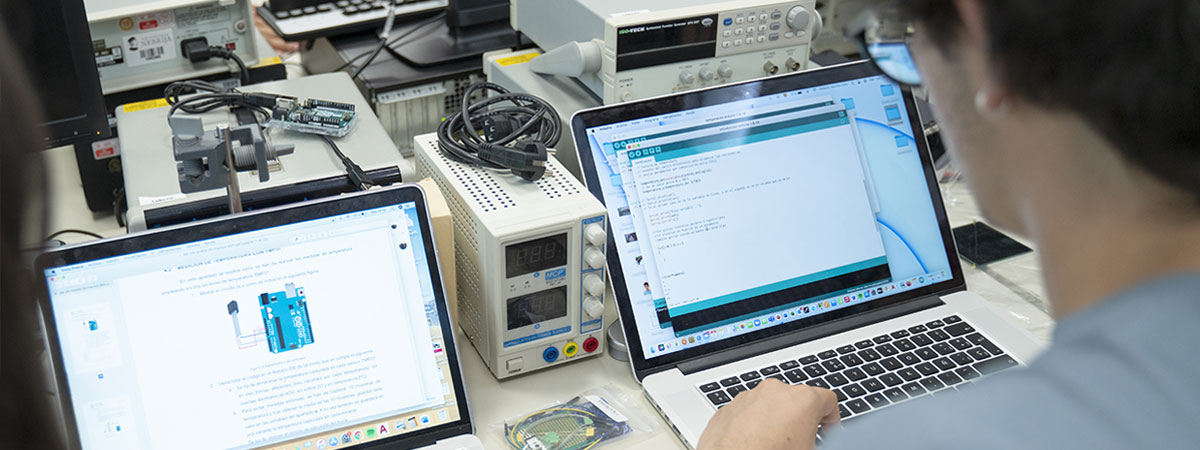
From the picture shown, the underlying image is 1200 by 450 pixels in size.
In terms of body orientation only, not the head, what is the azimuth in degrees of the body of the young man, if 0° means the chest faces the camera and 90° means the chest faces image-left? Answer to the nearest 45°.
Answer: approximately 135°

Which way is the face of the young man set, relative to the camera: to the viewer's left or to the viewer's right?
to the viewer's left

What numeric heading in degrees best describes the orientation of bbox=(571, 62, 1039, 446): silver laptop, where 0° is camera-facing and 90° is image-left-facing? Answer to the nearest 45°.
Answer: approximately 315°

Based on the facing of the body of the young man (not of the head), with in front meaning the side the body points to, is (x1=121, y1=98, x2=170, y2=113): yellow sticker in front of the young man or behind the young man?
in front

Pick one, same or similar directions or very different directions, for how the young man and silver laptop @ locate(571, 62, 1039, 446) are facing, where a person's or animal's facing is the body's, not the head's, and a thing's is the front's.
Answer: very different directions
